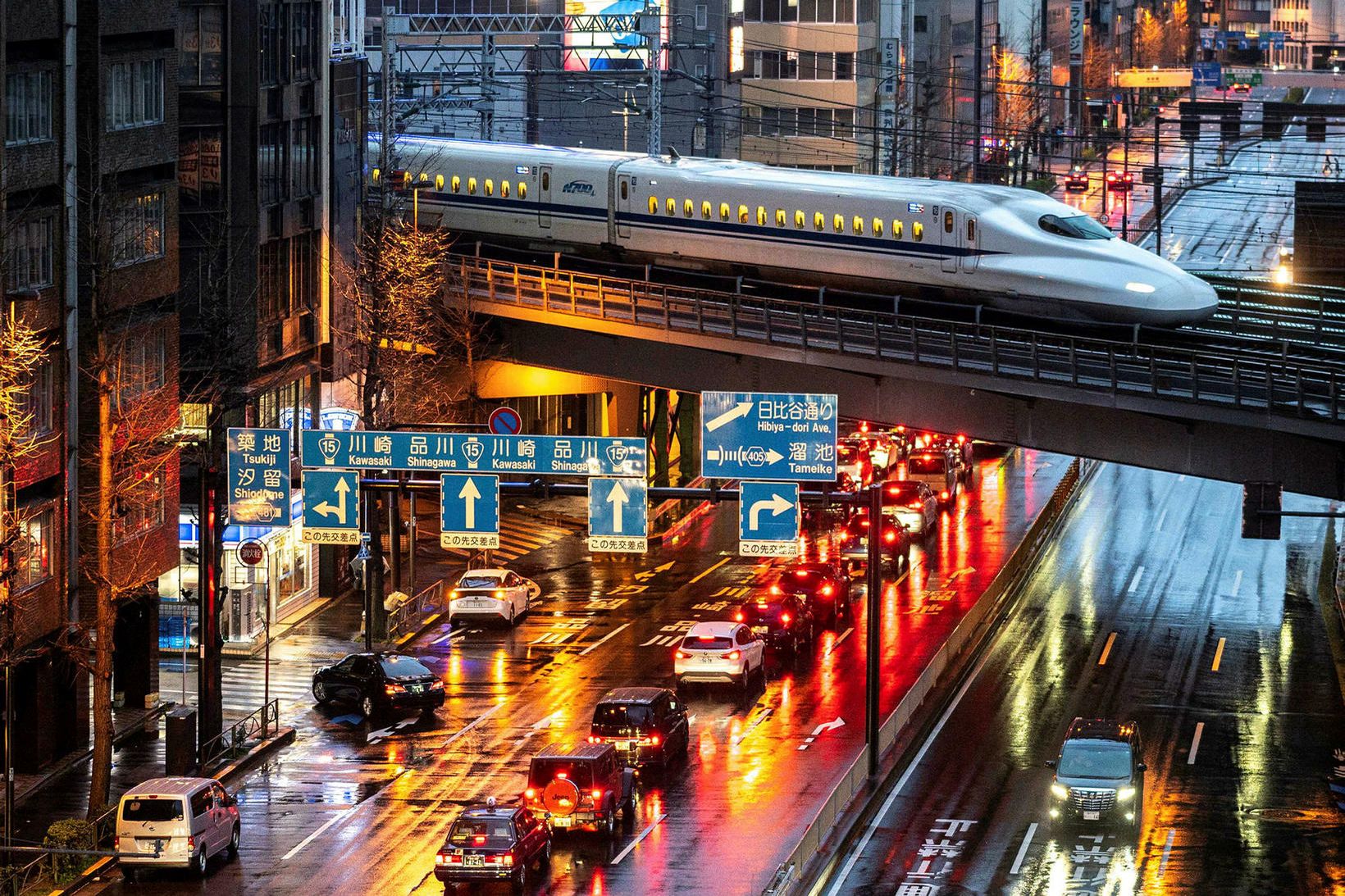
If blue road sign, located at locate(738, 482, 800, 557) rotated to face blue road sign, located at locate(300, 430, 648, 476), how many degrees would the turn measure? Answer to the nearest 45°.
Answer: approximately 90° to its right

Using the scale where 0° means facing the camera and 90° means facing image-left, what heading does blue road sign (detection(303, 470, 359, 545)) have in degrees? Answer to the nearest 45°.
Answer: approximately 0°

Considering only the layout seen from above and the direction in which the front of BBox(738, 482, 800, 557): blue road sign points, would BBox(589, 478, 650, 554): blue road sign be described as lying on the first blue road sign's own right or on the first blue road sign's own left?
on the first blue road sign's own right

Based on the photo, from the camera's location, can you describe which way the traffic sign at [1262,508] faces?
facing away from the viewer

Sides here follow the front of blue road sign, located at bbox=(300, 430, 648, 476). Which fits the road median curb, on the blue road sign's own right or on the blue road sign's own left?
on the blue road sign's own left

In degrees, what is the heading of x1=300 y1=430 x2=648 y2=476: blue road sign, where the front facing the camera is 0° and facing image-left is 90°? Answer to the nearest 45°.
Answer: approximately 0°

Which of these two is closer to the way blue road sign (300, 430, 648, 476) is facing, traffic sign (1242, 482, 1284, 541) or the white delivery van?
the white delivery van
